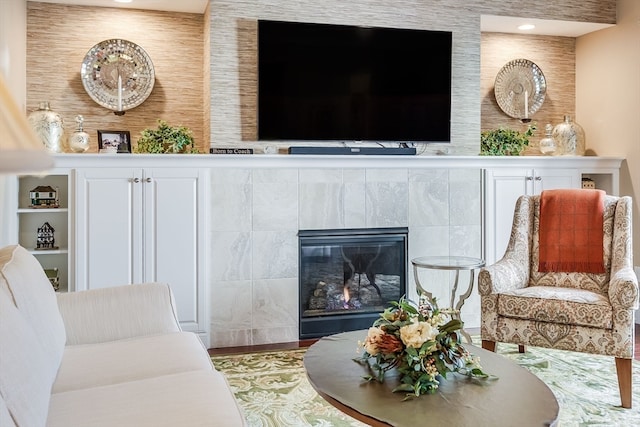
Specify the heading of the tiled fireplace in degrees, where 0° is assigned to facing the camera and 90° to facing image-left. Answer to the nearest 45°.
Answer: approximately 0°

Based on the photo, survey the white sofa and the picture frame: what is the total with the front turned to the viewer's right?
1

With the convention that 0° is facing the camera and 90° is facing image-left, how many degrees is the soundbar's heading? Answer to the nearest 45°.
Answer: approximately 0°

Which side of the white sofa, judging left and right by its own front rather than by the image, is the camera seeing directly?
right

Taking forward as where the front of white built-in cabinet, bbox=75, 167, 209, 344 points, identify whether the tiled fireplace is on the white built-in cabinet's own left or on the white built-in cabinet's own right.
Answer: on the white built-in cabinet's own left
